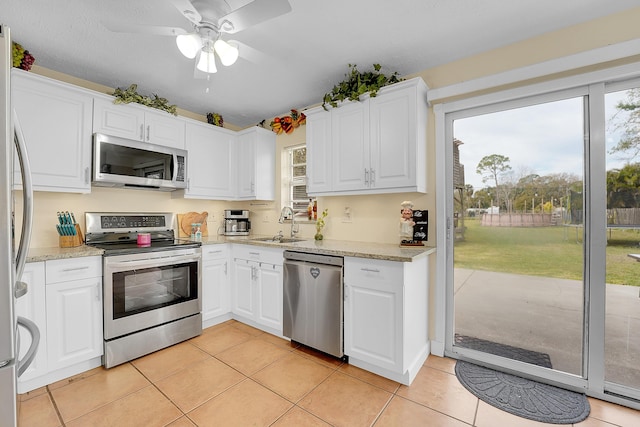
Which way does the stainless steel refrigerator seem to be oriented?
to the viewer's right

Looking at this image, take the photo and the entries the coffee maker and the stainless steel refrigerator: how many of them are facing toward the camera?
1

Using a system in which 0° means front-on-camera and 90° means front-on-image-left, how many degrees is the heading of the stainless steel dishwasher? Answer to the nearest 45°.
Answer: approximately 45°

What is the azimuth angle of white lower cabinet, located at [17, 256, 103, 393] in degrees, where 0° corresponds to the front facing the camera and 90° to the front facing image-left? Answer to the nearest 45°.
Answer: approximately 315°

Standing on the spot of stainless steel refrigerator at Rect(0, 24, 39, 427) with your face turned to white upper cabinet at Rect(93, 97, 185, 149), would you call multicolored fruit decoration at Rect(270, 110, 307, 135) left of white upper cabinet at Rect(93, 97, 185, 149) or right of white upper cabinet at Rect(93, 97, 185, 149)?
right

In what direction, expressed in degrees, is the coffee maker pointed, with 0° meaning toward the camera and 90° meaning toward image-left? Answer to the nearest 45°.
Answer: approximately 0°

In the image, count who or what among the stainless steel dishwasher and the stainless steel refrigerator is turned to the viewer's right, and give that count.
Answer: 1
